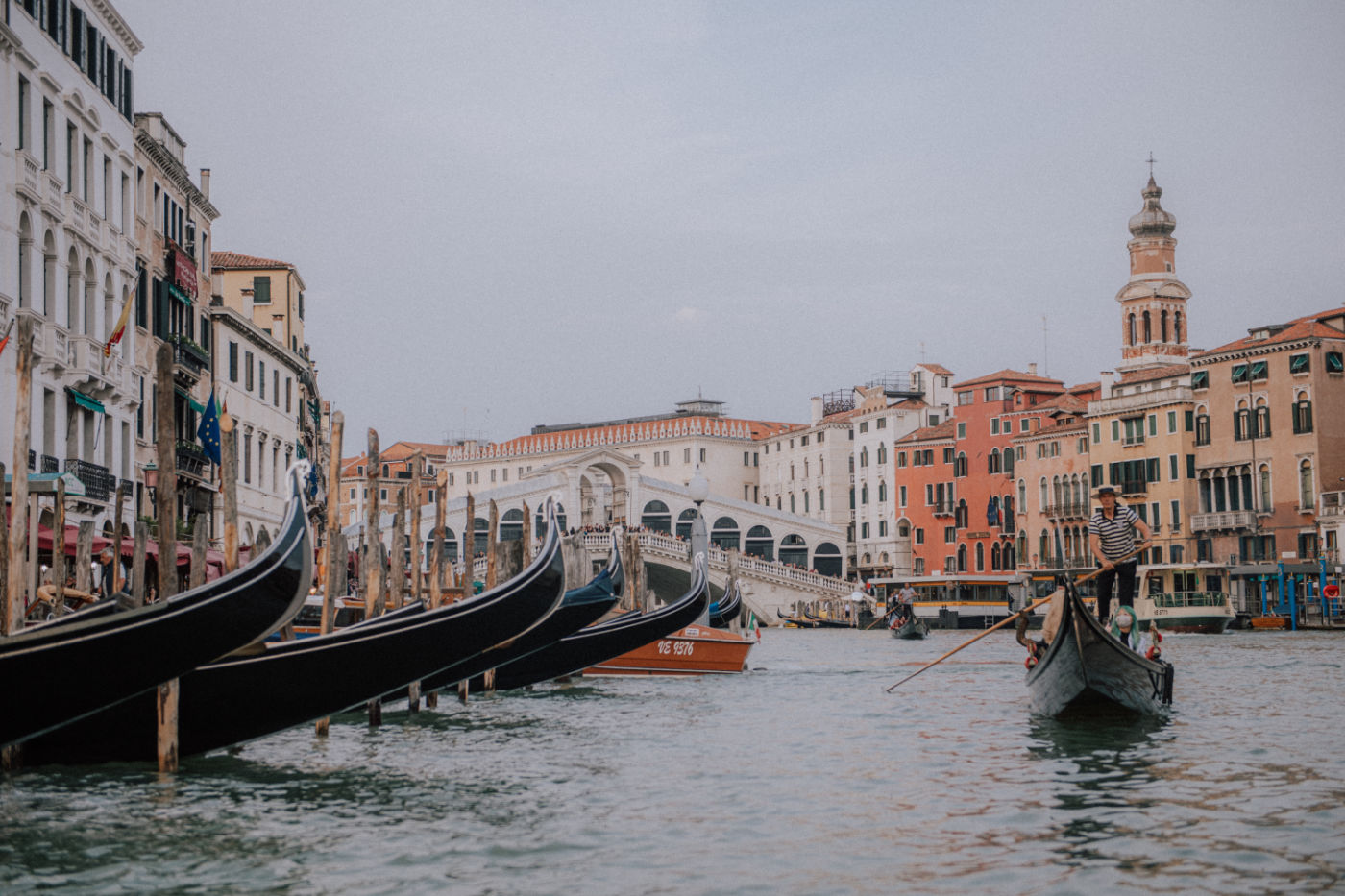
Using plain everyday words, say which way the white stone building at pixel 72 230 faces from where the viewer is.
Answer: facing the viewer and to the right of the viewer

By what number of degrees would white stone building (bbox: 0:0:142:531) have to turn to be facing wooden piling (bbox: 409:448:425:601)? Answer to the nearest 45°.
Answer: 0° — it already faces it

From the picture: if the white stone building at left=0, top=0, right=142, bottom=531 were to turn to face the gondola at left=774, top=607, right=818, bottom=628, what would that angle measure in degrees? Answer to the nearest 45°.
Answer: approximately 90° to its left

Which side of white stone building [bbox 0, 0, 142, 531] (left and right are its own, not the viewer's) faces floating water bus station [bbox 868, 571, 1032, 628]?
left

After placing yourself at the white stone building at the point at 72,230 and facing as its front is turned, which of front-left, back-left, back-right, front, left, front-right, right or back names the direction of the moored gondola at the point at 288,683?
front-right

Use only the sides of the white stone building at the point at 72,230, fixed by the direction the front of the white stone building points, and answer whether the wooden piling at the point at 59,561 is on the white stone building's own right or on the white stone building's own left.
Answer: on the white stone building's own right

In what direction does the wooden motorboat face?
to the viewer's left

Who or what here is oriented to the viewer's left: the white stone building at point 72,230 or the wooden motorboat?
the wooden motorboat

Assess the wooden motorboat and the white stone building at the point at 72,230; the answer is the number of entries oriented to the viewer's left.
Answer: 1

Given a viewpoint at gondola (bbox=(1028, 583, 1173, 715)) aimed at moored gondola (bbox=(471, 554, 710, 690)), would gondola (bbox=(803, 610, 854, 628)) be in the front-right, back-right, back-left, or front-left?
front-right

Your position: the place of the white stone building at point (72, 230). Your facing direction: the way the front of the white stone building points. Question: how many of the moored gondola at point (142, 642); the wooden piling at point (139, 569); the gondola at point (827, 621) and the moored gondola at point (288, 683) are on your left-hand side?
1

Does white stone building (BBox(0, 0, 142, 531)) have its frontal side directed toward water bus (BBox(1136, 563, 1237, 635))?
no

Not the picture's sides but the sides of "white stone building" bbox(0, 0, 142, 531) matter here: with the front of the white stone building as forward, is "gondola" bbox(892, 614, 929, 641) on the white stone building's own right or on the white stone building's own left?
on the white stone building's own left
